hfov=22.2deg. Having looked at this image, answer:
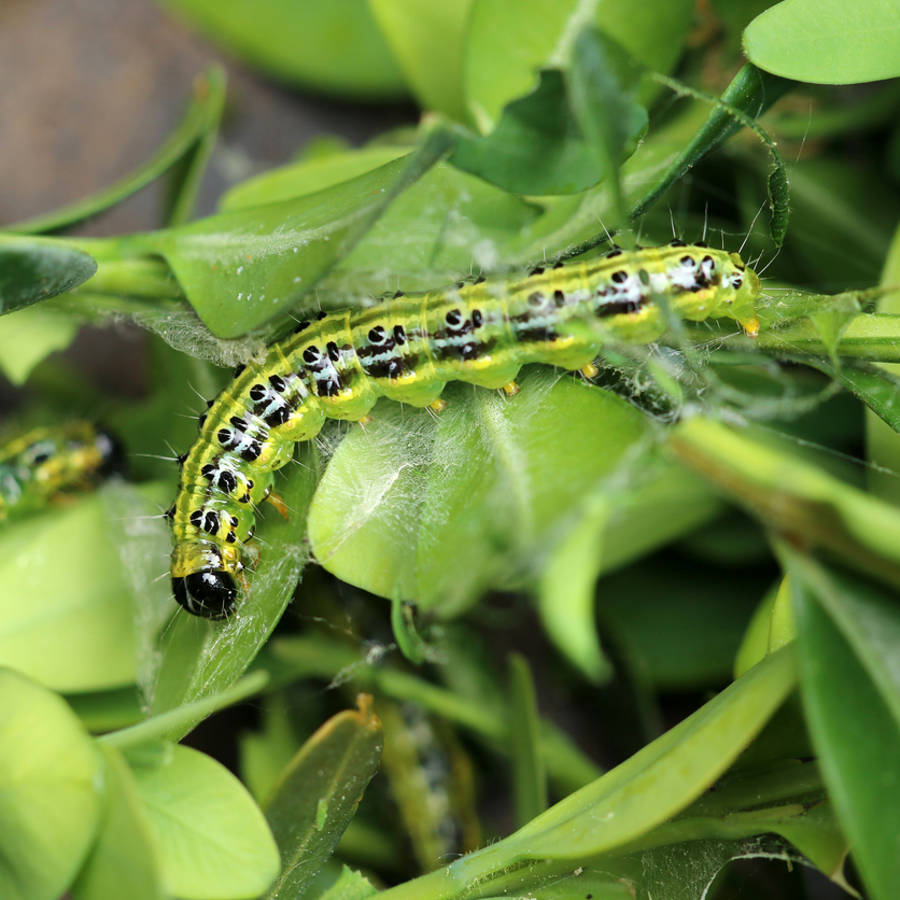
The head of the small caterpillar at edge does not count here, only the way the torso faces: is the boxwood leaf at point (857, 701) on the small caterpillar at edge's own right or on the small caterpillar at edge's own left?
on the small caterpillar at edge's own right

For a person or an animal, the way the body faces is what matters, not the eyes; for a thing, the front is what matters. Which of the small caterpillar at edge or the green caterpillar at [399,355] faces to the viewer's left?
the green caterpillar

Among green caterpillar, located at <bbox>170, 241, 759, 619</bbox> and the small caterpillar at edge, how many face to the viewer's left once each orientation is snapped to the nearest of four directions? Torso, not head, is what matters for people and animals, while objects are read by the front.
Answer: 1

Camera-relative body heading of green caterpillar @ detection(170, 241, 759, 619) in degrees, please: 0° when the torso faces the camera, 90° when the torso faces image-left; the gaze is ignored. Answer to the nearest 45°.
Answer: approximately 90°

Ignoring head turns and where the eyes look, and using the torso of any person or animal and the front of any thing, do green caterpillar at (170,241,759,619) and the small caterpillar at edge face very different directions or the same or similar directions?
very different directions

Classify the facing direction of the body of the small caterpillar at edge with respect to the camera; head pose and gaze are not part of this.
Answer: to the viewer's right

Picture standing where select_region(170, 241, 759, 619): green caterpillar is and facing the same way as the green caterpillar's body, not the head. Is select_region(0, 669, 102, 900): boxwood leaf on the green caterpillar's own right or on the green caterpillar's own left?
on the green caterpillar's own left
